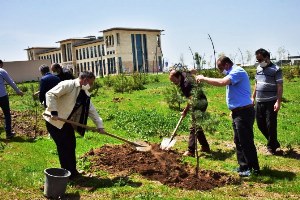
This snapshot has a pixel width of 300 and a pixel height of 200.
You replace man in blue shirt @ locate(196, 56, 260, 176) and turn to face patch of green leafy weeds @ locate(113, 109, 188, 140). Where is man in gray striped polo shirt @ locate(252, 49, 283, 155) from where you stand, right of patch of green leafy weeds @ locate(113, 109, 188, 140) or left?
right

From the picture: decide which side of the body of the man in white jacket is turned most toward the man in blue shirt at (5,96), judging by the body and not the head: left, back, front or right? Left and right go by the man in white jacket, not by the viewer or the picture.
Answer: back

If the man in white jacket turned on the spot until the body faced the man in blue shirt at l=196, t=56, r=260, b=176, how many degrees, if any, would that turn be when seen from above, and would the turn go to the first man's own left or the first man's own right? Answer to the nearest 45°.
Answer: approximately 45° to the first man's own left

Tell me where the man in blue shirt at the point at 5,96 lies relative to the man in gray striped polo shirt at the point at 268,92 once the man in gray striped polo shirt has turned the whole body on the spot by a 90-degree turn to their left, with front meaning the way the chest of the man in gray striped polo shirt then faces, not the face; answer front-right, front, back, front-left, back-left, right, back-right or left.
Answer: back-right

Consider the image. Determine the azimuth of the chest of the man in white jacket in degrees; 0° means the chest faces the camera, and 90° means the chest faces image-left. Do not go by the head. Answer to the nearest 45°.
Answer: approximately 315°

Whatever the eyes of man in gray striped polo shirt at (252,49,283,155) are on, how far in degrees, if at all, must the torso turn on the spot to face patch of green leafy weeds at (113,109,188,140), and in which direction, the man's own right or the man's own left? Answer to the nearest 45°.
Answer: approximately 90° to the man's own right
